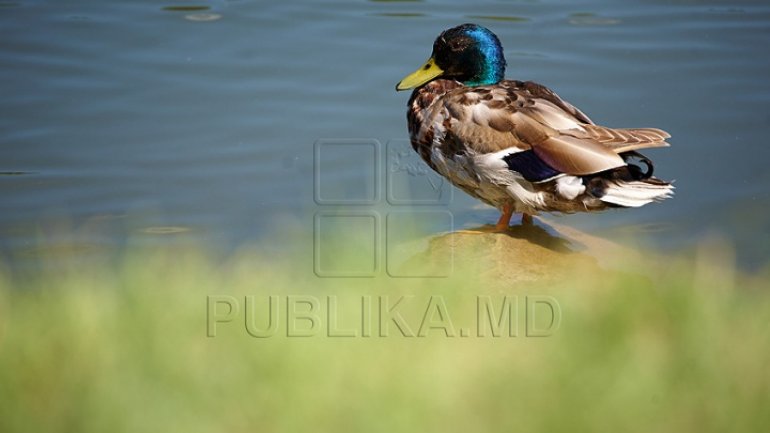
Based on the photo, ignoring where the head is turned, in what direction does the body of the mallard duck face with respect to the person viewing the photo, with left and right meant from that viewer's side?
facing to the left of the viewer
